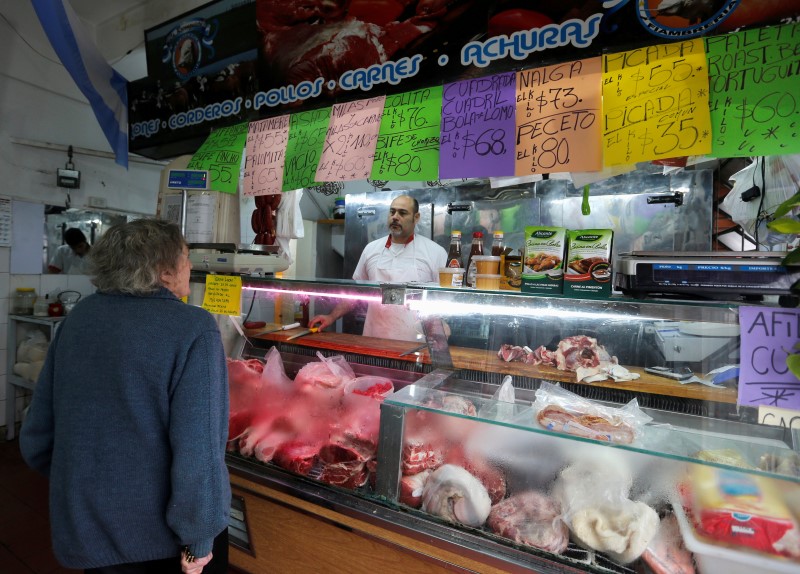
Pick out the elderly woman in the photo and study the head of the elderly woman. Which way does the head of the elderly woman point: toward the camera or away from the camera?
away from the camera

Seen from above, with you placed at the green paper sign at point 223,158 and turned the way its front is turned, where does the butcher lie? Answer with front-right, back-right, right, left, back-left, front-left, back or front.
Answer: back-left

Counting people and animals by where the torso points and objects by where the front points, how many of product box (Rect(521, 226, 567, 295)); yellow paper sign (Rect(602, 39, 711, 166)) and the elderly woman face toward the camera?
2

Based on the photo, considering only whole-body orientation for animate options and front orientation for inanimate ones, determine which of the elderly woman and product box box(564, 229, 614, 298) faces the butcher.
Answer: the elderly woman

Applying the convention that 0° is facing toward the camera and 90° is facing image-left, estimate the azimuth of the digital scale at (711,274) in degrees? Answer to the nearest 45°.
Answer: approximately 0°

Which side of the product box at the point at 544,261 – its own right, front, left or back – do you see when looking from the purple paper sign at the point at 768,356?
left
